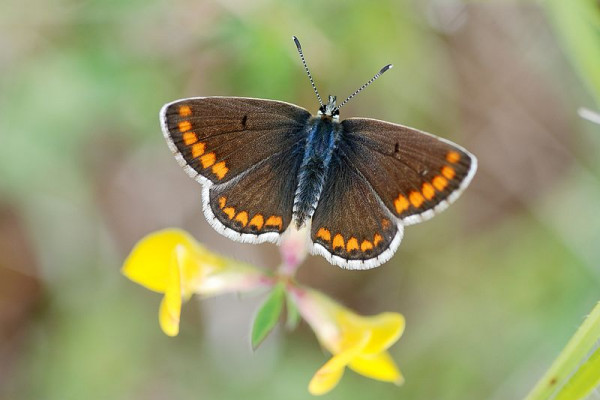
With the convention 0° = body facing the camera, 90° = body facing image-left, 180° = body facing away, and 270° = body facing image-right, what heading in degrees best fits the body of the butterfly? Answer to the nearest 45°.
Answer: approximately 180°
